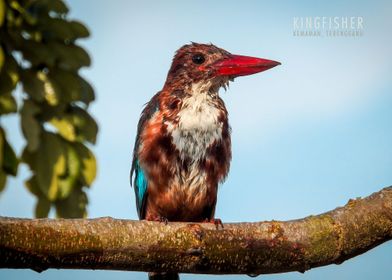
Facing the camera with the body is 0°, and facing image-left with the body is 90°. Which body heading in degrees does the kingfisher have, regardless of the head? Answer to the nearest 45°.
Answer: approximately 315°
